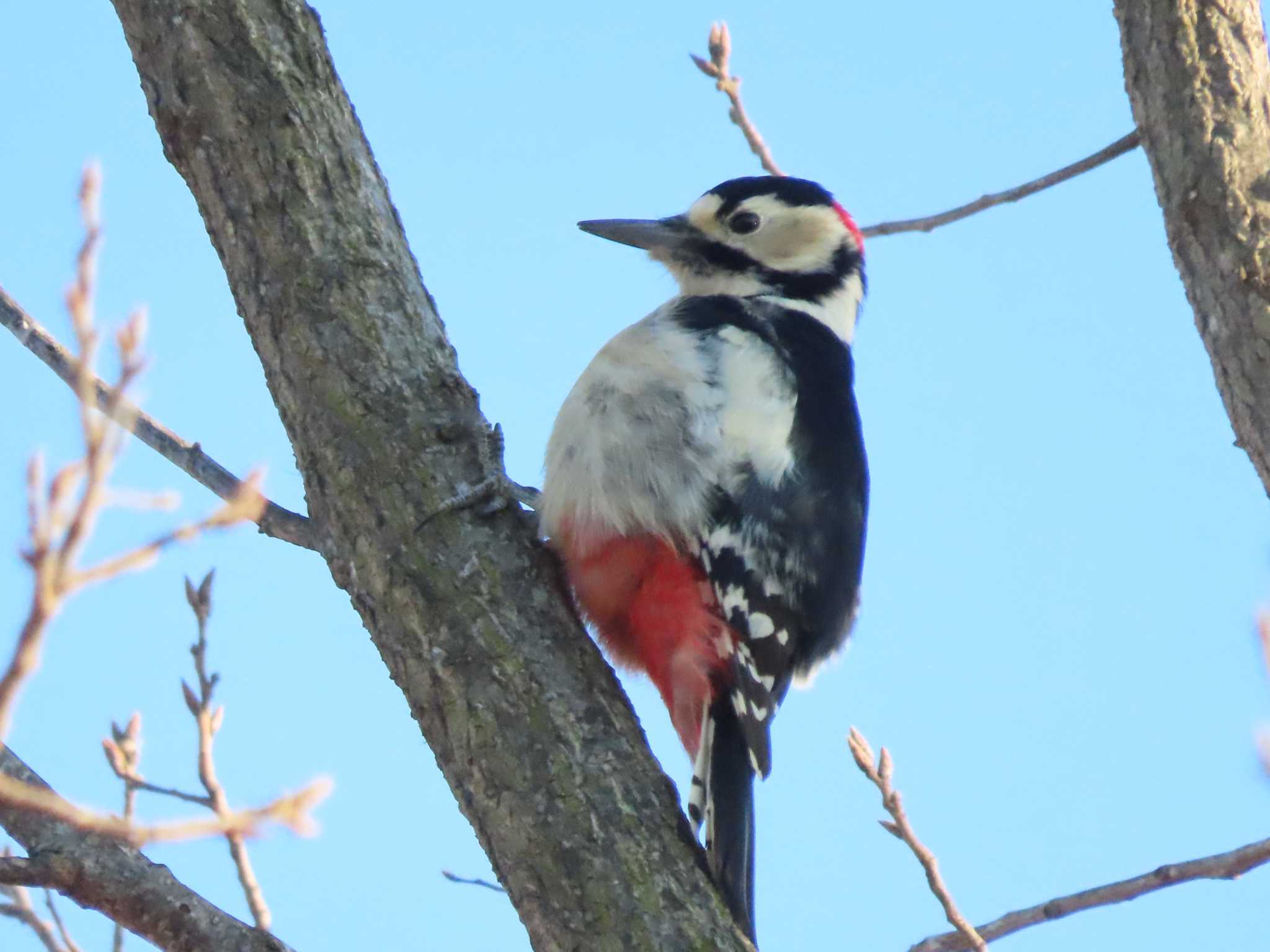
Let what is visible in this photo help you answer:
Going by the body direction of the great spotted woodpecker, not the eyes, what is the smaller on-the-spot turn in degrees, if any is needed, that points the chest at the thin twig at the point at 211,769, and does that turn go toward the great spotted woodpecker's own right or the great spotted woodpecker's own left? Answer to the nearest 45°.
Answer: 0° — it already faces it

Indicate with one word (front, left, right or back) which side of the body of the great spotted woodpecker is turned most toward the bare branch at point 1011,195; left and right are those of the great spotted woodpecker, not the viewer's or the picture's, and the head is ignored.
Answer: back

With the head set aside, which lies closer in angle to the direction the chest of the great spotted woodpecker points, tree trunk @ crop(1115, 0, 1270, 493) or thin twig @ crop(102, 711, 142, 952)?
the thin twig

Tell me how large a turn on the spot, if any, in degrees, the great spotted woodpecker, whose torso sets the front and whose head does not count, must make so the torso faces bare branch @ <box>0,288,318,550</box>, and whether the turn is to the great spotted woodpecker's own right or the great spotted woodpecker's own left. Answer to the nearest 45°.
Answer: approximately 45° to the great spotted woodpecker's own left

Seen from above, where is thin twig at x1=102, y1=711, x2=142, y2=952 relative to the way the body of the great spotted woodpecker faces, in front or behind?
in front

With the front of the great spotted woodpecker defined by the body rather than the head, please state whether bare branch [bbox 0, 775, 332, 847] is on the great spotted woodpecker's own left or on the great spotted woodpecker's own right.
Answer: on the great spotted woodpecker's own left

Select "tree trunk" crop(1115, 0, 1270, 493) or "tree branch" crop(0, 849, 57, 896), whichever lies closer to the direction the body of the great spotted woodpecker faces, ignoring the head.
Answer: the tree branch

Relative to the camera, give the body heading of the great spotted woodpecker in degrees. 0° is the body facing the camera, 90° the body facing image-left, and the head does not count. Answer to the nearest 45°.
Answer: approximately 90°
